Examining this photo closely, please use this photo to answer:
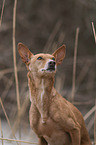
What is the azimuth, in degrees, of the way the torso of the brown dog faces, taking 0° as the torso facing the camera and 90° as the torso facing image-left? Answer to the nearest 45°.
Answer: approximately 45°
